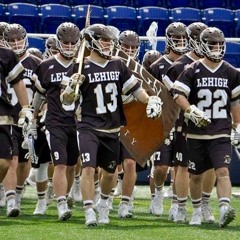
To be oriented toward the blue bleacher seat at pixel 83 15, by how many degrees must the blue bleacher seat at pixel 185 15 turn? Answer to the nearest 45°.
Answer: approximately 90° to its right

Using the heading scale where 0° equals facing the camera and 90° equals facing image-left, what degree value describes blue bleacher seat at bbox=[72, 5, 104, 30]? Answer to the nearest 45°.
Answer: approximately 0°

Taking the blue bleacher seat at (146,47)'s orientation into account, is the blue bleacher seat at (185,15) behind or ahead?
behind

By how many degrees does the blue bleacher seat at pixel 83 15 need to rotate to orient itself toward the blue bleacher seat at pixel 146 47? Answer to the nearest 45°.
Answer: approximately 45° to its left

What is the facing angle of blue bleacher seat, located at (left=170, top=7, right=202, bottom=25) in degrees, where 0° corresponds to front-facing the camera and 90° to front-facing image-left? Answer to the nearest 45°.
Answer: approximately 0°
